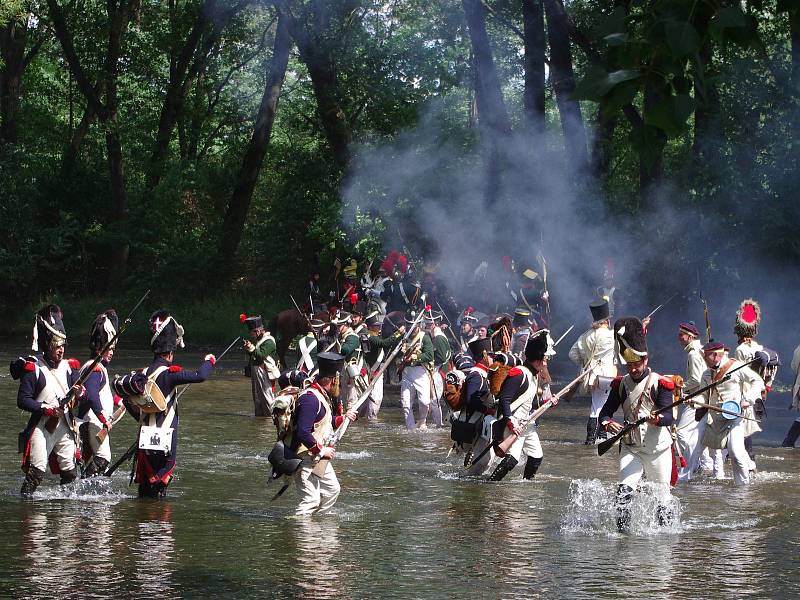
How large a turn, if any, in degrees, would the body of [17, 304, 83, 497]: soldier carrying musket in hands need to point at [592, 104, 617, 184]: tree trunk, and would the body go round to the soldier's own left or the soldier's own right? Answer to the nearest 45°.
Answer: approximately 90° to the soldier's own left

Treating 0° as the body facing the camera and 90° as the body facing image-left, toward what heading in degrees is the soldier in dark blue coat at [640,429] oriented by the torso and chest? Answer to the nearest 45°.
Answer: approximately 0°

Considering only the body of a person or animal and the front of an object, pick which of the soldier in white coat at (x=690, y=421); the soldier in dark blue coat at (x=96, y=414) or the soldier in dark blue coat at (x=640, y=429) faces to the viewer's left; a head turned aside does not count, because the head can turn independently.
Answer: the soldier in white coat at (x=690, y=421)

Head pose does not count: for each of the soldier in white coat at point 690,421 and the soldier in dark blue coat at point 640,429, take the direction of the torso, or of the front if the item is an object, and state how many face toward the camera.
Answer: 1

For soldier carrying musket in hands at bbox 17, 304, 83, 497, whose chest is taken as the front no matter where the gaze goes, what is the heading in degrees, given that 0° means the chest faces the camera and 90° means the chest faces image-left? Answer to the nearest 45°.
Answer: approximately 315°

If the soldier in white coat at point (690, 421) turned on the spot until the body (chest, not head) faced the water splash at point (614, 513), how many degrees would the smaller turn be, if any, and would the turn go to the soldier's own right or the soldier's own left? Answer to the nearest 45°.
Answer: approximately 90° to the soldier's own left

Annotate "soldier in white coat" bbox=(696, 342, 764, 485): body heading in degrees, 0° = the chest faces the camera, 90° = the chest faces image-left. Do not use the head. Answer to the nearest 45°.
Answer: approximately 45°

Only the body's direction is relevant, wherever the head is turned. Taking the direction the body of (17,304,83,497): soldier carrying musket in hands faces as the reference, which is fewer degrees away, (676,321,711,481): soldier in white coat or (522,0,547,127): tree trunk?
the soldier in white coat

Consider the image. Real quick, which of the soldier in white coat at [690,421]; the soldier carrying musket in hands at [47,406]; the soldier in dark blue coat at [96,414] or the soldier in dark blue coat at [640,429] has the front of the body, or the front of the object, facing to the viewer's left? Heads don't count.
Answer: the soldier in white coat at [690,421]

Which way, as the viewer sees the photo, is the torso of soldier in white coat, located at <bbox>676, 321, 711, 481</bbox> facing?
to the viewer's left

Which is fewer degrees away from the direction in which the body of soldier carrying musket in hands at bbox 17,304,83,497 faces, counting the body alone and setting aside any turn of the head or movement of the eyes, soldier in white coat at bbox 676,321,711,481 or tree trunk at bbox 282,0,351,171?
the soldier in white coat
